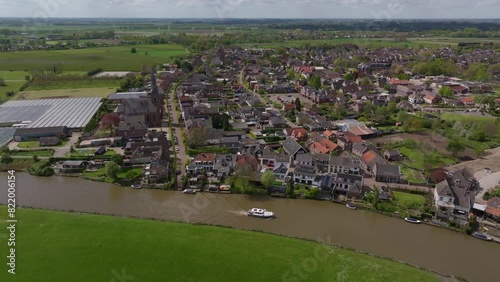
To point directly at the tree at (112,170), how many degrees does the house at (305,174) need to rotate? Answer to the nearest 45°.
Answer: approximately 90° to its right

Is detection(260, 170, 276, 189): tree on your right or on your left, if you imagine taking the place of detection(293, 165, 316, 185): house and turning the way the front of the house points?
on your right

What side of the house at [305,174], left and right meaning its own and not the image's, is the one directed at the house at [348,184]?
left

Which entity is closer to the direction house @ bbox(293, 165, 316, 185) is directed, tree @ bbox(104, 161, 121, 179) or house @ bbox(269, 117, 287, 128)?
the tree

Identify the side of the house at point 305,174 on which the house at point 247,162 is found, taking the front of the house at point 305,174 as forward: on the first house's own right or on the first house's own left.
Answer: on the first house's own right

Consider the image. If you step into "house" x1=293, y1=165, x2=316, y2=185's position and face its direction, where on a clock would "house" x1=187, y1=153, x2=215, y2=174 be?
"house" x1=187, y1=153, x2=215, y2=174 is roughly at 3 o'clock from "house" x1=293, y1=165, x2=316, y2=185.

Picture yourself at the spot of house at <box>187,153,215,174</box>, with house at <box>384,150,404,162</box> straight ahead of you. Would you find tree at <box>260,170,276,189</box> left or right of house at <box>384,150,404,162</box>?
right

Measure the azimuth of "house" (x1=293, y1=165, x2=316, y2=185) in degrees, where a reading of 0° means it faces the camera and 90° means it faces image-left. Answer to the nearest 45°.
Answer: approximately 0°

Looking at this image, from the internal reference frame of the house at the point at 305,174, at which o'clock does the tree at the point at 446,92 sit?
The tree is roughly at 7 o'clock from the house.

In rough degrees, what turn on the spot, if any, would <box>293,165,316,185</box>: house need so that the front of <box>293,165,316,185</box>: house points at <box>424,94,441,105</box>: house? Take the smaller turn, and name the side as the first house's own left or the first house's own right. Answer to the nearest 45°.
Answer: approximately 135° to the first house's own left

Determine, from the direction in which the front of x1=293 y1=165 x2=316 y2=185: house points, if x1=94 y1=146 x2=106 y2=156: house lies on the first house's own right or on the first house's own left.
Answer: on the first house's own right

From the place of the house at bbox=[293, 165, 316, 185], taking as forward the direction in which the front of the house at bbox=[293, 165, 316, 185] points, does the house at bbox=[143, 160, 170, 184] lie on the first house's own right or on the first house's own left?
on the first house's own right

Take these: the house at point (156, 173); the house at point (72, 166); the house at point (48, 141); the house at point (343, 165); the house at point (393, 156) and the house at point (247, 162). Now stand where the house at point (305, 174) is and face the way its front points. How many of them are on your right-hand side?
4
